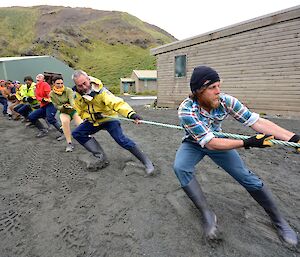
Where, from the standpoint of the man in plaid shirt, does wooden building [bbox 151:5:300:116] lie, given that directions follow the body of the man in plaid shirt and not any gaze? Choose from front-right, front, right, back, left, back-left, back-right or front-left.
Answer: back-left

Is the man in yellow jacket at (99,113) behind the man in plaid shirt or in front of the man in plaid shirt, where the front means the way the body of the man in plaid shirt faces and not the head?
behind

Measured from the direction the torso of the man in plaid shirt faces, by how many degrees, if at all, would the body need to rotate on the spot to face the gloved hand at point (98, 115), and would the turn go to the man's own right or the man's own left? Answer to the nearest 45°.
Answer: approximately 135° to the man's own right

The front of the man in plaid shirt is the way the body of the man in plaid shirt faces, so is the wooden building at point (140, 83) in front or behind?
behind

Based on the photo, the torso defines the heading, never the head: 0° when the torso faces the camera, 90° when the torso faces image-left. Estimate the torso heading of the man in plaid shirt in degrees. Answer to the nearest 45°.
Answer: approximately 315°
